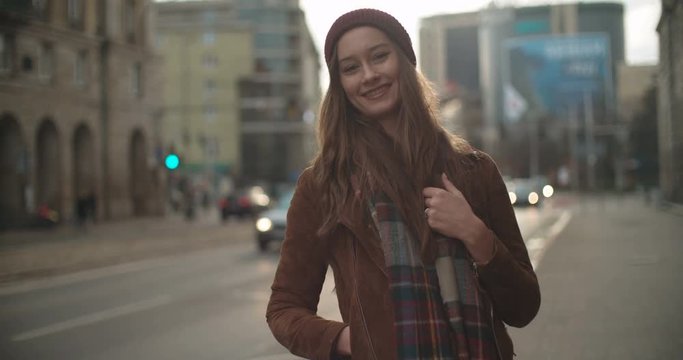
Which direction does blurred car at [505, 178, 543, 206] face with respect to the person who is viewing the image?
facing the viewer

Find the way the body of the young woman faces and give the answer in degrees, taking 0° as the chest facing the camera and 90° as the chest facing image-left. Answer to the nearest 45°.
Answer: approximately 0°

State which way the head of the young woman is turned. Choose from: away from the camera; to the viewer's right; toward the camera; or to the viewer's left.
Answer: toward the camera

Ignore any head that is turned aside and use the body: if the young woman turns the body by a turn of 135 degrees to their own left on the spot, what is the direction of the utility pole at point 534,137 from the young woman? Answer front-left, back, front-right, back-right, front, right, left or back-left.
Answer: front-left

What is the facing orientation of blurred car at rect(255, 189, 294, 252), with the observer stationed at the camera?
facing the viewer and to the left of the viewer

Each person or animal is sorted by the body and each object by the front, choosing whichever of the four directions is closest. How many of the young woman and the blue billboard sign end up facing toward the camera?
2

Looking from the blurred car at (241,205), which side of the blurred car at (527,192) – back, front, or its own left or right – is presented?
right
